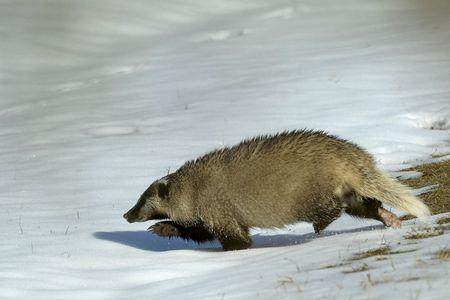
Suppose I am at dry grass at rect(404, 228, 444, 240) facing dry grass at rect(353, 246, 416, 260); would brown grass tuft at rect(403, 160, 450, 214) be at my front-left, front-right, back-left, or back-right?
back-right

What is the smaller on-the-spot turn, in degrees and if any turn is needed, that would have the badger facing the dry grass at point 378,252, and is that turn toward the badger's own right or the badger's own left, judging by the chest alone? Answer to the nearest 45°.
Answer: approximately 135° to the badger's own left

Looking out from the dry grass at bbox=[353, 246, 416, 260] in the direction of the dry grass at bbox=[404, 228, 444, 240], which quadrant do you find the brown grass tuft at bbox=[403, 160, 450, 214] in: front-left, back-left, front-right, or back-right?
front-left

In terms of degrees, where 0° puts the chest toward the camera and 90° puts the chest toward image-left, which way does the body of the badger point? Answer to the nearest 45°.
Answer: approximately 90°

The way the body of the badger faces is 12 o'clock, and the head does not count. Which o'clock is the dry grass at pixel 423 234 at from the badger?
The dry grass is roughly at 7 o'clock from the badger.

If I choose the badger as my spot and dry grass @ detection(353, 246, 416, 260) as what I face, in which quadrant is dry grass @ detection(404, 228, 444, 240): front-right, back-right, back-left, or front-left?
front-left
